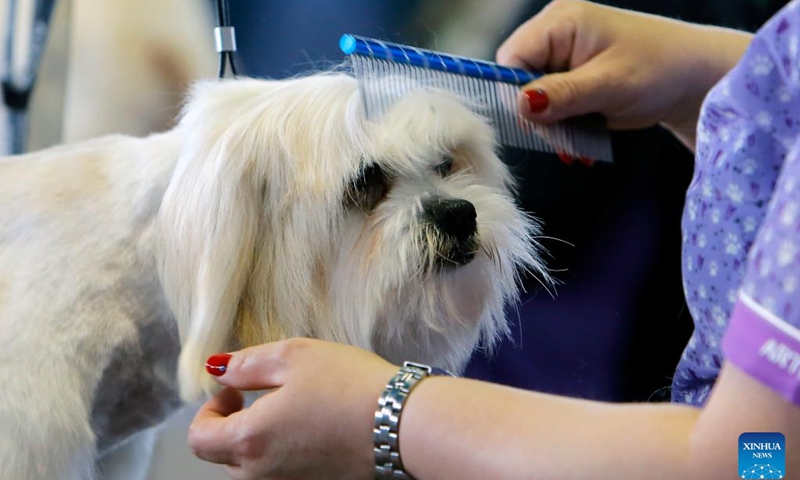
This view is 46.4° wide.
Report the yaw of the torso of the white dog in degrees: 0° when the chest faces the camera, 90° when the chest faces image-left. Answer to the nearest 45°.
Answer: approximately 270°
